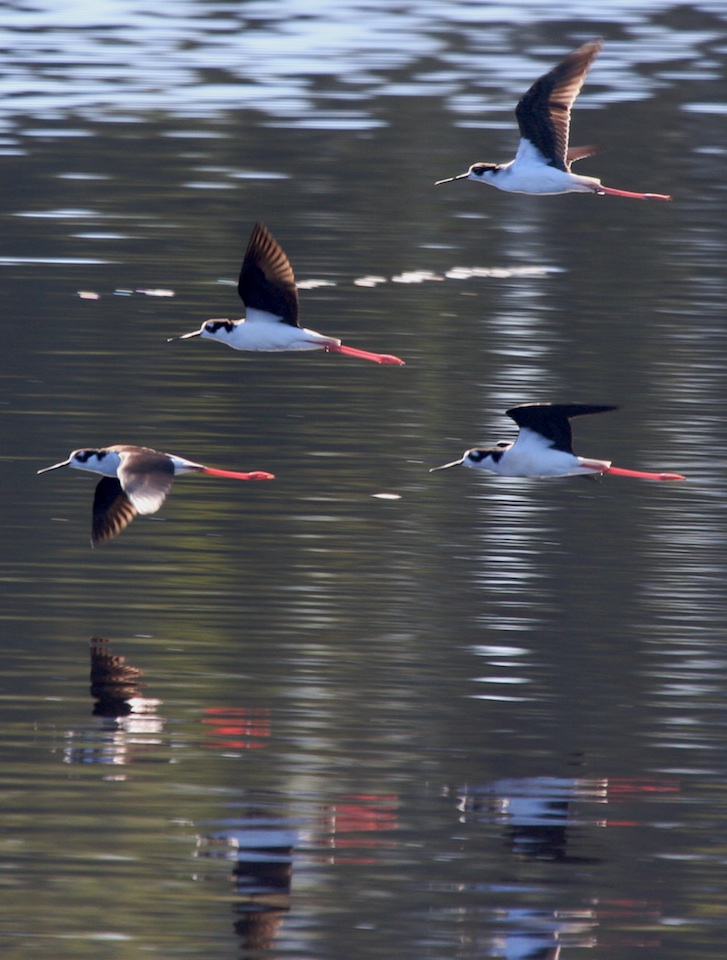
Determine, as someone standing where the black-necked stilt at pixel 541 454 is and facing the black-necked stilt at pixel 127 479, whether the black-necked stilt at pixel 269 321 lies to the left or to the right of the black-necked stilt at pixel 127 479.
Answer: right

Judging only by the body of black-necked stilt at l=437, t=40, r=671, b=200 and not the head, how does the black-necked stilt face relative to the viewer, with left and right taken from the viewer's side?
facing to the left of the viewer

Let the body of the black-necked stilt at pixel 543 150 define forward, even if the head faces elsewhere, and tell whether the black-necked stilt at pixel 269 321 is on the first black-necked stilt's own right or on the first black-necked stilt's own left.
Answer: on the first black-necked stilt's own left

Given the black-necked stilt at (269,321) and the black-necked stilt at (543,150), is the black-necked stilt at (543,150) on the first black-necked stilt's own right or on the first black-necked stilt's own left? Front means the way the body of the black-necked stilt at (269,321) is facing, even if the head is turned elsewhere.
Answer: on the first black-necked stilt's own right

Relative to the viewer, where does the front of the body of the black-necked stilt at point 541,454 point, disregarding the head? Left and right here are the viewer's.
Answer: facing to the left of the viewer

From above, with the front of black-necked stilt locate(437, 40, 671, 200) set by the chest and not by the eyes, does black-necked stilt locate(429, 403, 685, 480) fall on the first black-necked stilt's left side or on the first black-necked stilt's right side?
on the first black-necked stilt's left side

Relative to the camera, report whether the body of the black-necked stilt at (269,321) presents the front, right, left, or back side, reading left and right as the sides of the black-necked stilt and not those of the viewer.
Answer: left

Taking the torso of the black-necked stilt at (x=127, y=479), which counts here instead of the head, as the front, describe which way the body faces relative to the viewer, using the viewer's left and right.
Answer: facing to the left of the viewer
